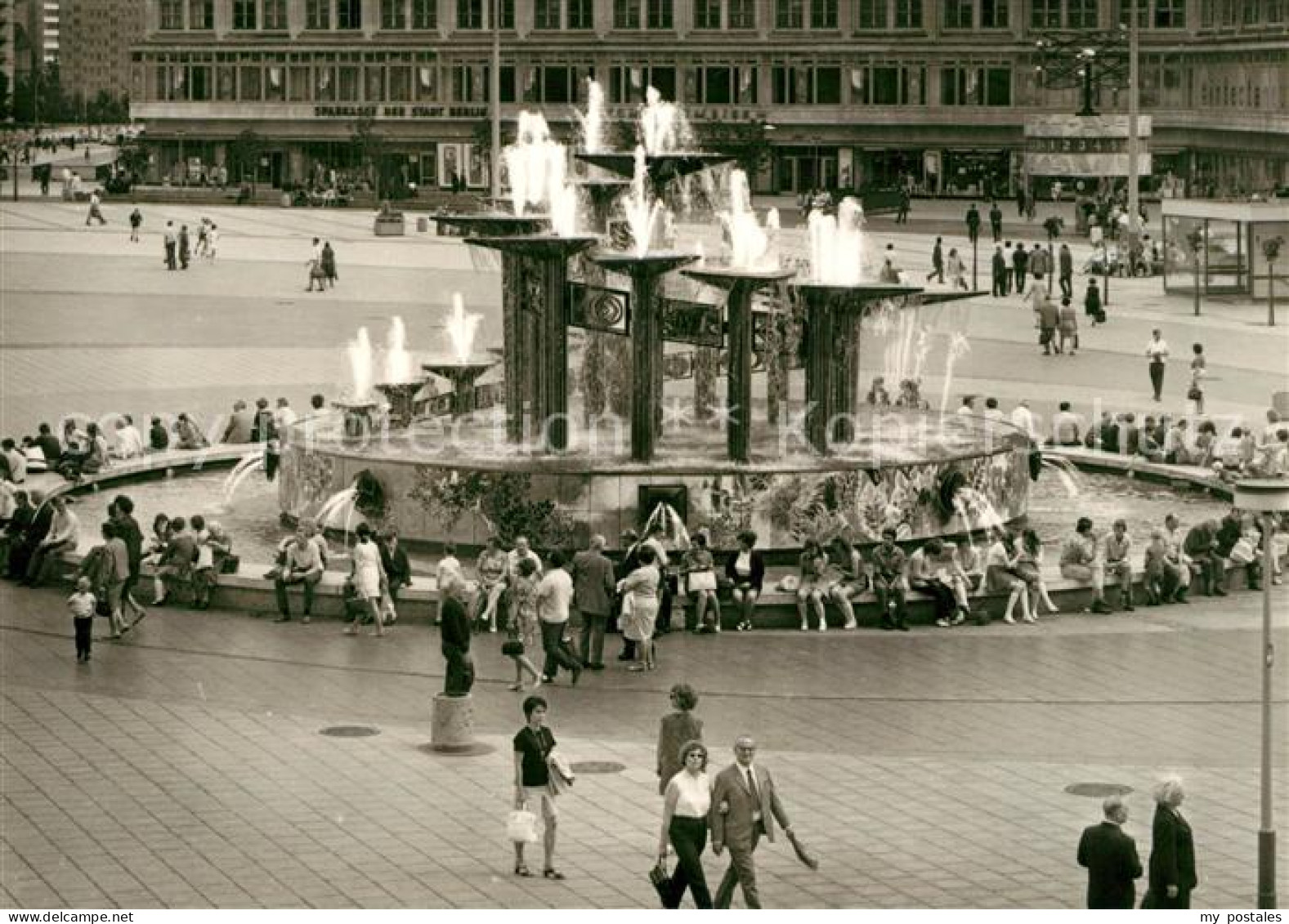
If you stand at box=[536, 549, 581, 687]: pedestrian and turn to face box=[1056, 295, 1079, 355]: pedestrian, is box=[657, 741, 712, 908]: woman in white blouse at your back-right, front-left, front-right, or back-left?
back-right

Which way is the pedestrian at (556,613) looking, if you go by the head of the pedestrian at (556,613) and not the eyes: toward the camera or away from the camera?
away from the camera

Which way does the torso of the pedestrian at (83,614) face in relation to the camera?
toward the camera

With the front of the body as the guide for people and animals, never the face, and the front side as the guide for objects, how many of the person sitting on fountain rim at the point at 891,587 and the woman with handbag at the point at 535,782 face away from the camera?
0

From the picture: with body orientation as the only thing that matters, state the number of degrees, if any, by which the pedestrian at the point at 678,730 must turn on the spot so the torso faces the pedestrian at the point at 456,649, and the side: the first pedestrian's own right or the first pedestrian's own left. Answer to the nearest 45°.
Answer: approximately 45° to the first pedestrian's own left

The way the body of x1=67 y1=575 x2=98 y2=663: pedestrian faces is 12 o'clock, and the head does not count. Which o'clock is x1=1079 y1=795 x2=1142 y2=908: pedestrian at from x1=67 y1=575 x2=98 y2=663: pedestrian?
x1=1079 y1=795 x2=1142 y2=908: pedestrian is roughly at 11 o'clock from x1=67 y1=575 x2=98 y2=663: pedestrian.

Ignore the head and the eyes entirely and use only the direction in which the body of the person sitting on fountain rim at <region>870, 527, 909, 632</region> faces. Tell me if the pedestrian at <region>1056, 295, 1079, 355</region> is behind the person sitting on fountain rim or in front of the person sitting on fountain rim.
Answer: behind
